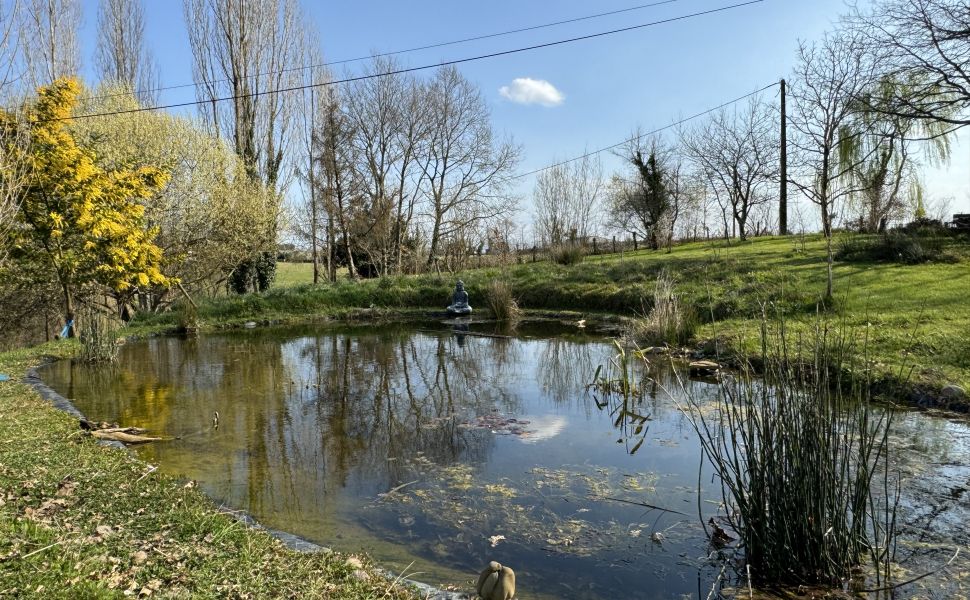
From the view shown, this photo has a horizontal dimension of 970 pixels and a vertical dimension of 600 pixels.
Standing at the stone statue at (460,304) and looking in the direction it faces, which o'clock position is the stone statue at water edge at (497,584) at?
The stone statue at water edge is roughly at 12 o'clock from the stone statue.

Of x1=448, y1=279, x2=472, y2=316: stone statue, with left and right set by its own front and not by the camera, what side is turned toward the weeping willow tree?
left

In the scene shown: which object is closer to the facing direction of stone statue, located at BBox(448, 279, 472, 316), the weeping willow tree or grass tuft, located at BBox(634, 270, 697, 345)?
the grass tuft

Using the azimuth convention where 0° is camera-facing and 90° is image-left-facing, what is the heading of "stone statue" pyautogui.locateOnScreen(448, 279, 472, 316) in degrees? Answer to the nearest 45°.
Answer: approximately 0°

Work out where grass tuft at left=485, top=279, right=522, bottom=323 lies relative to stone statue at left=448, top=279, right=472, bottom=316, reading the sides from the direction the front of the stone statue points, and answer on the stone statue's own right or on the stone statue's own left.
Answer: on the stone statue's own left

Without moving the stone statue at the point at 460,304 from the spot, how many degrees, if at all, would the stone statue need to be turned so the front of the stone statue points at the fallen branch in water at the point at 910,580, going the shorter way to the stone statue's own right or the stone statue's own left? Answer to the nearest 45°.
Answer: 0° — it already faces it

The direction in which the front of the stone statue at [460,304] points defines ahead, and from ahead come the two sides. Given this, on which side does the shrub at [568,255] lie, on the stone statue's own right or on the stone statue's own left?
on the stone statue's own left

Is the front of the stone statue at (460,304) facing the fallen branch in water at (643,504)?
yes

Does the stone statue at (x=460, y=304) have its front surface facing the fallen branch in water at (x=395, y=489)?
yes
